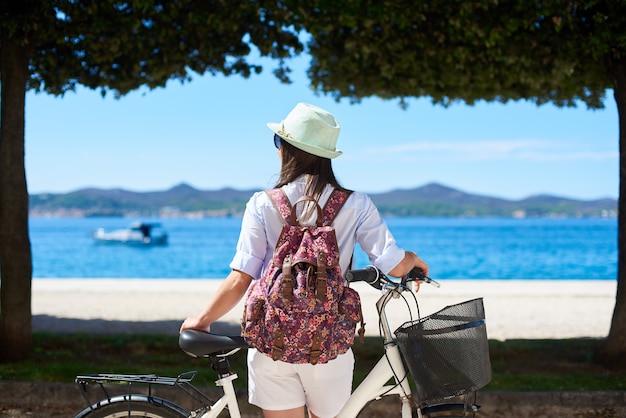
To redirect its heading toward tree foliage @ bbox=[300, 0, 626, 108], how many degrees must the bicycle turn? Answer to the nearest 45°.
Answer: approximately 90° to its left

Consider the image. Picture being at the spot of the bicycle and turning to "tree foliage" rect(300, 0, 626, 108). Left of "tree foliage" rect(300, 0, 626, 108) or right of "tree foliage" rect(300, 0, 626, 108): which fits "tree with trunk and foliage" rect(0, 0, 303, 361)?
left

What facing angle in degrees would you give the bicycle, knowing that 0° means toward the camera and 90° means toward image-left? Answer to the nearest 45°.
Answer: approximately 270°

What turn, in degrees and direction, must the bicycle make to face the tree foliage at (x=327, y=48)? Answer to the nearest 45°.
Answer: approximately 90° to its left
